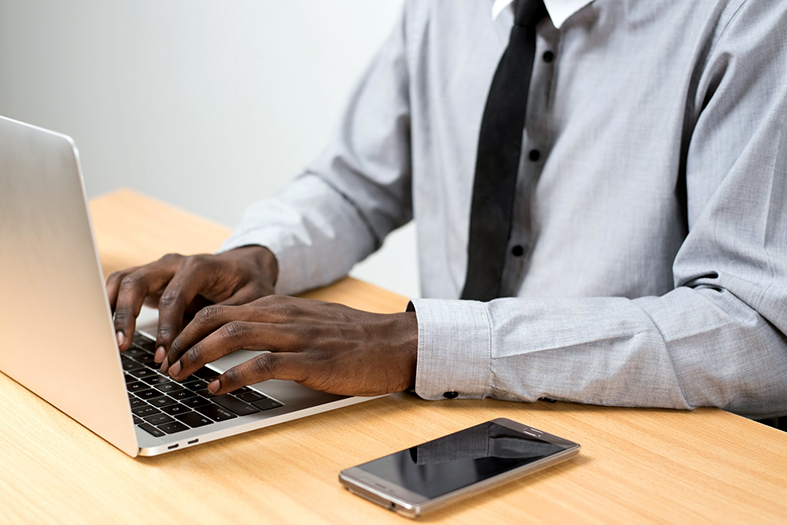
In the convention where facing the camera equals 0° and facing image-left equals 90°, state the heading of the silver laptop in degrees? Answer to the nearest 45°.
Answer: approximately 225°
